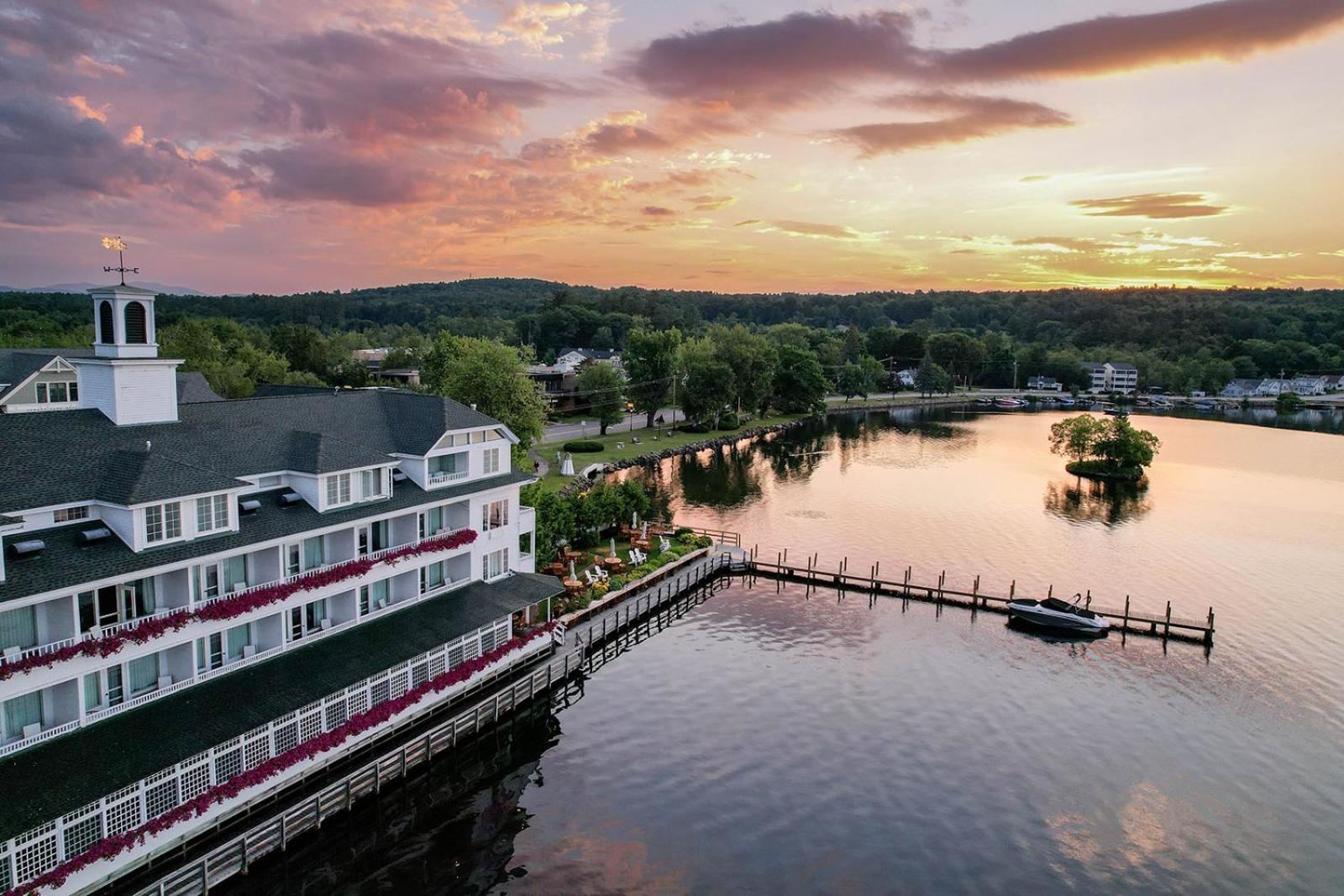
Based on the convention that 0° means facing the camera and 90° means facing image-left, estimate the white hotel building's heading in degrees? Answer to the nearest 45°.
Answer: approximately 315°
